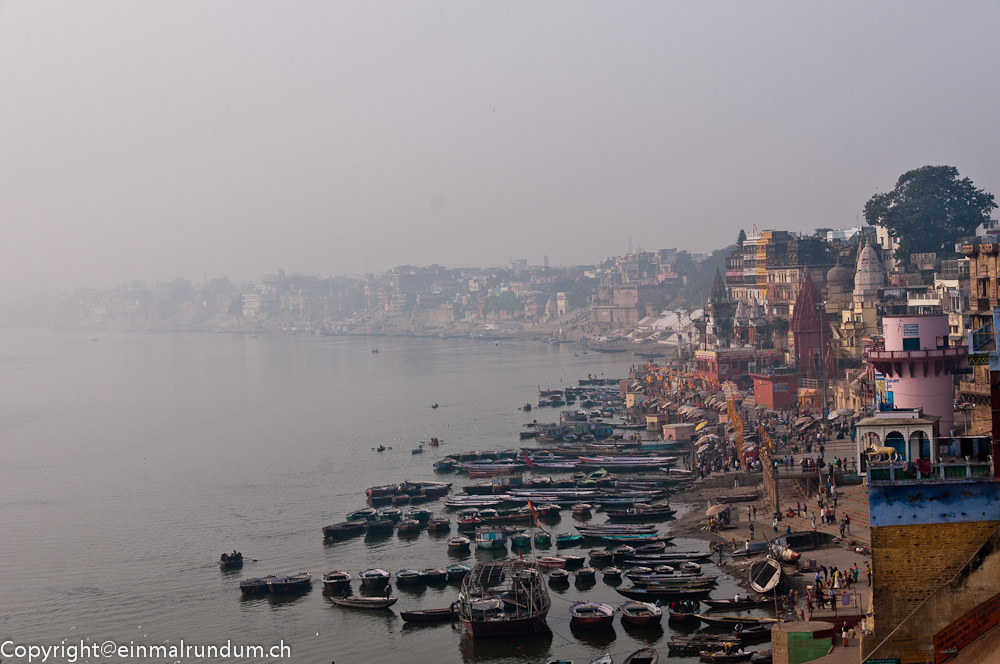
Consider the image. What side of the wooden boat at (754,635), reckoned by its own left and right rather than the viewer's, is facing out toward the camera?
left

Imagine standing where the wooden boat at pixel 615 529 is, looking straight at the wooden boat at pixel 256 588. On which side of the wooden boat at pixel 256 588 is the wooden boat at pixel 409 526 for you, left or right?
right

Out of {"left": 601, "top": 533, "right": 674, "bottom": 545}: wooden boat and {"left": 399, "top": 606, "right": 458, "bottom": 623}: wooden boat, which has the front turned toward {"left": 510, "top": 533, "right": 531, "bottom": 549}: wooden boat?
{"left": 601, "top": 533, "right": 674, "bottom": 545}: wooden boat

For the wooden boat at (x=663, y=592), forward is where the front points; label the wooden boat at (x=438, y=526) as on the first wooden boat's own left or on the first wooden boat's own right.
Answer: on the first wooden boat's own right

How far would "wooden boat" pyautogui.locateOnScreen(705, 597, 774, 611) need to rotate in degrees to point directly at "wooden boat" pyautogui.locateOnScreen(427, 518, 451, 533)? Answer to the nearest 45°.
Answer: approximately 45° to its right

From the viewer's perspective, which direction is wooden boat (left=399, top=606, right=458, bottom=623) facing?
to the viewer's left

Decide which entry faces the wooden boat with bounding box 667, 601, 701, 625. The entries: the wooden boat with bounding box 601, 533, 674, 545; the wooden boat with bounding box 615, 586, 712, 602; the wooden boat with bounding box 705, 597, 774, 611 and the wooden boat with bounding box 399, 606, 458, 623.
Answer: the wooden boat with bounding box 705, 597, 774, 611

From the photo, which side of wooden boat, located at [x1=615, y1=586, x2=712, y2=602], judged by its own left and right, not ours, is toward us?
left

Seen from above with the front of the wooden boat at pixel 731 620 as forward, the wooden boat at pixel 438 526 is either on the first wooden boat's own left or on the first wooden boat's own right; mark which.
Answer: on the first wooden boat's own right

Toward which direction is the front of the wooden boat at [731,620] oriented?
to the viewer's left
